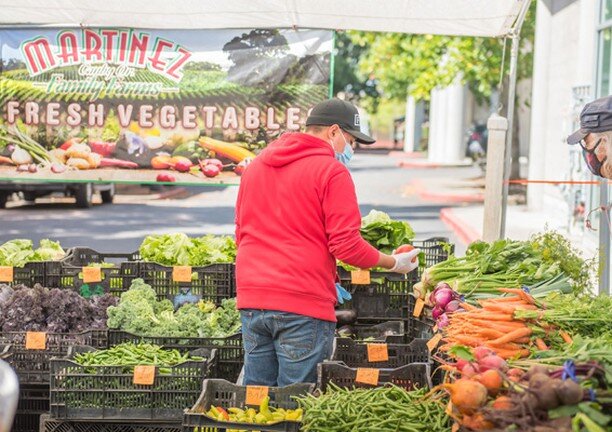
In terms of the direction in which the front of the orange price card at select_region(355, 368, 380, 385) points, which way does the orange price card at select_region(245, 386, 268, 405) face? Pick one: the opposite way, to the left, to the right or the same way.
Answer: the same way

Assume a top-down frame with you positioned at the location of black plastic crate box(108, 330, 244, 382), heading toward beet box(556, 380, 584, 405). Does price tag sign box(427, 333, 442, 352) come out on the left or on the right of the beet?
left

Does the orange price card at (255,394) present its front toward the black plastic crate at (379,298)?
no

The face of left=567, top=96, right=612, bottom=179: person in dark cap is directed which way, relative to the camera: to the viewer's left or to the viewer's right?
to the viewer's left

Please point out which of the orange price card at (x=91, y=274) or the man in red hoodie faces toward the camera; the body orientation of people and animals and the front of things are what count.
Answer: the orange price card

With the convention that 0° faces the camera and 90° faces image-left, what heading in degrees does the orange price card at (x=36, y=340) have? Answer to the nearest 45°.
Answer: approximately 0°

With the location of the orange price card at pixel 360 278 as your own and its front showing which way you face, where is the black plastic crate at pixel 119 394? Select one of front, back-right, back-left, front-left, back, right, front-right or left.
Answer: front-right

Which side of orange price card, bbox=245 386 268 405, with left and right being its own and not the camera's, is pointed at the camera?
front

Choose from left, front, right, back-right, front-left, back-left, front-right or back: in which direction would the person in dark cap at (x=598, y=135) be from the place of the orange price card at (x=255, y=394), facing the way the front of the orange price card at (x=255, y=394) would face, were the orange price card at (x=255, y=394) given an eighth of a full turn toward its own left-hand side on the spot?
front-left

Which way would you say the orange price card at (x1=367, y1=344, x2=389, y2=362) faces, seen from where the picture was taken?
facing the viewer

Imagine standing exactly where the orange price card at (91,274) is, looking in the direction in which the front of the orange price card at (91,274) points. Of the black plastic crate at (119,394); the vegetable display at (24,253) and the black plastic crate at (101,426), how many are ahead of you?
2

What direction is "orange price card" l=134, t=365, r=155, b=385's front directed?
toward the camera

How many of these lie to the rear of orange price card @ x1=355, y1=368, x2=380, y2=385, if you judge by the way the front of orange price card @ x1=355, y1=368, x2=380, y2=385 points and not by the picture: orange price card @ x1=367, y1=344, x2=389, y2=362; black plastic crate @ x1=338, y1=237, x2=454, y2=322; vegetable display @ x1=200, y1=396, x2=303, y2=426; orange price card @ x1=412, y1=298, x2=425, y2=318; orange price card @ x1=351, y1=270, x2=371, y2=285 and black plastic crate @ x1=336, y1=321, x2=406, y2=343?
5

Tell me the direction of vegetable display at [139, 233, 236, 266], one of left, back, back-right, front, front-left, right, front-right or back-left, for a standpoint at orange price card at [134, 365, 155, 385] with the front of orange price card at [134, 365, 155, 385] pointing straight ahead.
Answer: back

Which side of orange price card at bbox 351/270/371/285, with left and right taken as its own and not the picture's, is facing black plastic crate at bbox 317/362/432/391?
front

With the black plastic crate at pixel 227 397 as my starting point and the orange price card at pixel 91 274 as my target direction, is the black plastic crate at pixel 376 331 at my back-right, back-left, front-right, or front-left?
front-right

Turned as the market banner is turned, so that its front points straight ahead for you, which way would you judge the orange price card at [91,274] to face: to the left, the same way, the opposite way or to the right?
the same way
